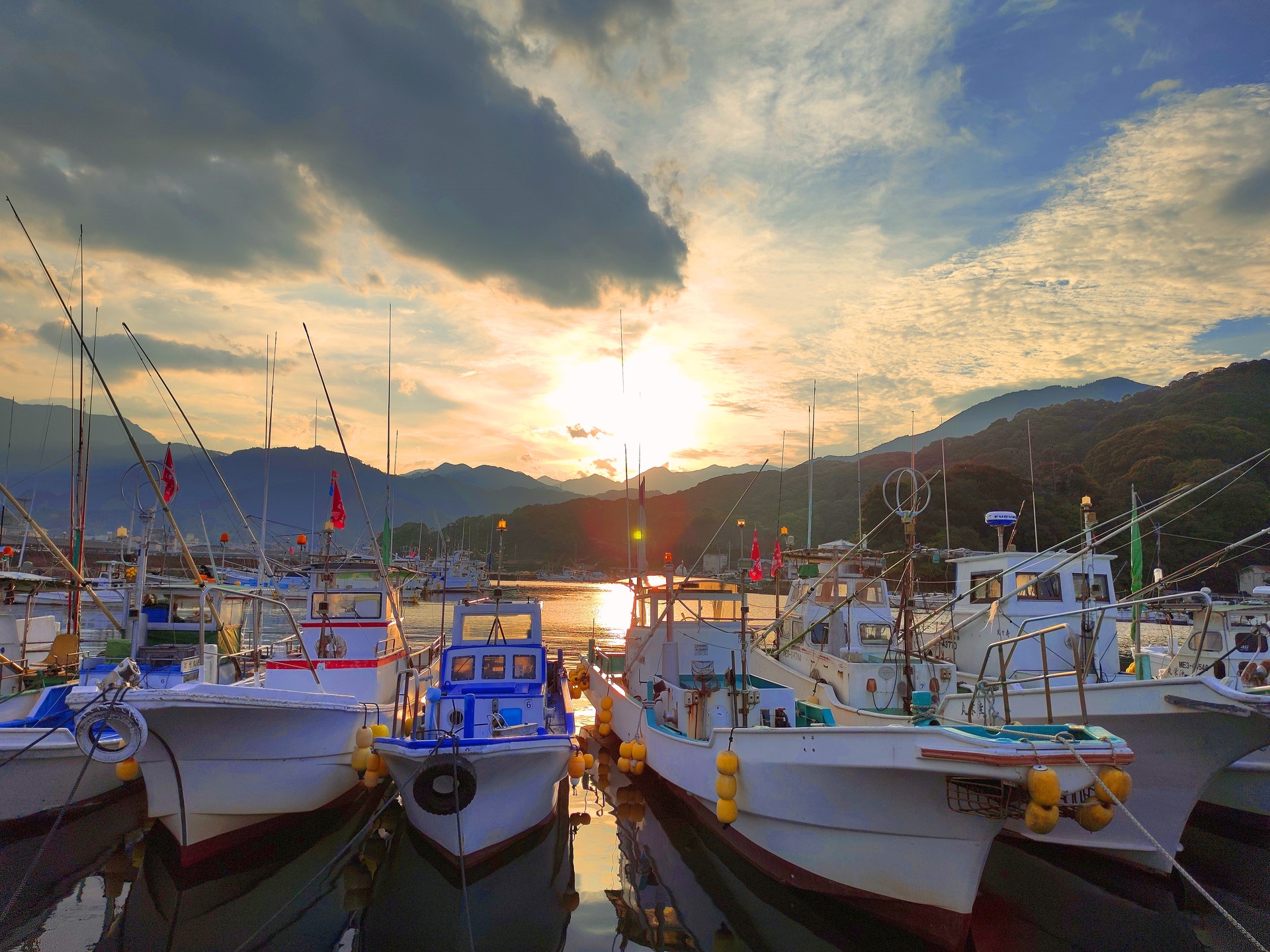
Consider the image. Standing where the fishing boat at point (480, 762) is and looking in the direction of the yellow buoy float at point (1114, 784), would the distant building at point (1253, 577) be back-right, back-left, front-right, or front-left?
front-left

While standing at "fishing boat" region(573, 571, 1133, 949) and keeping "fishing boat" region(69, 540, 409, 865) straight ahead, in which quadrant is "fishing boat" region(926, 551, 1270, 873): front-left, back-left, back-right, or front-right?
back-right

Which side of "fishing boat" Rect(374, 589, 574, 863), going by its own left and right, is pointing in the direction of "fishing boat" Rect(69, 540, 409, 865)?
right

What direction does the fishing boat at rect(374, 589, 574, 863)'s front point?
toward the camera

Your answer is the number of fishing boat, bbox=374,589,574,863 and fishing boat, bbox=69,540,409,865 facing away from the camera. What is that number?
0

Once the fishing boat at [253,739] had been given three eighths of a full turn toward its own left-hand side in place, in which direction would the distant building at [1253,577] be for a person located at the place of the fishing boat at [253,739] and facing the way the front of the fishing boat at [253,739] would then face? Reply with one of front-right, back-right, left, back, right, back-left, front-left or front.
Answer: front

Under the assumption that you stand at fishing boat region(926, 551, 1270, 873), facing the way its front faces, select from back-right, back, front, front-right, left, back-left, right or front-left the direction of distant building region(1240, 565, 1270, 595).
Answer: back-left

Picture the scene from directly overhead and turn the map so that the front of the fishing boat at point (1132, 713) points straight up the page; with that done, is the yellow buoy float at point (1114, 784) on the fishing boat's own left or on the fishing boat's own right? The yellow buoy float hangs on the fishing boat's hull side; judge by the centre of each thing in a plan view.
on the fishing boat's own right

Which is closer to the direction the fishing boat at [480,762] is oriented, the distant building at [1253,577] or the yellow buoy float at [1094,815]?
the yellow buoy float

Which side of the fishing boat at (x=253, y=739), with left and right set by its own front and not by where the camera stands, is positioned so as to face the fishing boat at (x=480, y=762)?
left

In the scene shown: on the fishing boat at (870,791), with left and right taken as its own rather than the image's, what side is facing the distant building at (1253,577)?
left

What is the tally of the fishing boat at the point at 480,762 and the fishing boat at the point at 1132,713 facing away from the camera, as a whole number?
0

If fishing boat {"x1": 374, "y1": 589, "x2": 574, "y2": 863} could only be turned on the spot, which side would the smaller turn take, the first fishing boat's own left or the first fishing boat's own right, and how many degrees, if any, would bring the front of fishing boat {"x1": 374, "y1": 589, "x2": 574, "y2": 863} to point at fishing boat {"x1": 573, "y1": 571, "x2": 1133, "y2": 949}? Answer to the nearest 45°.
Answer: approximately 45° to the first fishing boat's own left
